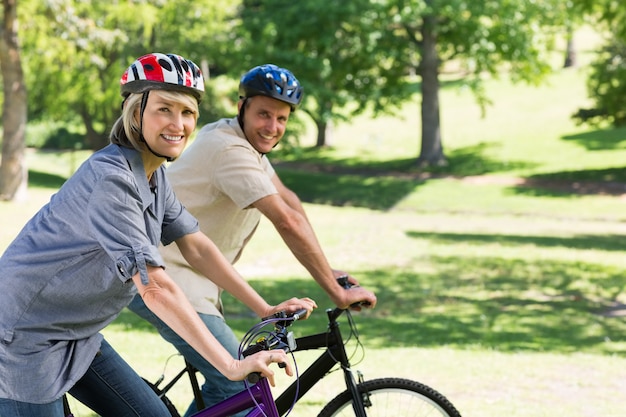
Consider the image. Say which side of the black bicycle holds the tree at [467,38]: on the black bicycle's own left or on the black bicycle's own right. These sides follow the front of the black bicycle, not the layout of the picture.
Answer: on the black bicycle's own left

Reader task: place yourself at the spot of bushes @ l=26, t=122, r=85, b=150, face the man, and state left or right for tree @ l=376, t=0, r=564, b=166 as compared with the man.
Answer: left

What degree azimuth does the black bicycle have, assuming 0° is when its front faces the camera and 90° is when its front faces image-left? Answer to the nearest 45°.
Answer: approximately 270°

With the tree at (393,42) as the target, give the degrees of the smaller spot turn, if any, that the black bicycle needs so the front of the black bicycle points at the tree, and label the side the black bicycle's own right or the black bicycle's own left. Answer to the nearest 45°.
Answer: approximately 90° to the black bicycle's own left

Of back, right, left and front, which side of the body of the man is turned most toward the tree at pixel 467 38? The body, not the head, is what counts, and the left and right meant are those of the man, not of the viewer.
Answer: left

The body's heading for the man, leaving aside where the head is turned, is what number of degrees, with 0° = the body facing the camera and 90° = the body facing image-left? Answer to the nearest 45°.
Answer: approximately 270°

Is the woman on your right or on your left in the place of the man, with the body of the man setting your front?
on your right
